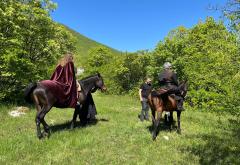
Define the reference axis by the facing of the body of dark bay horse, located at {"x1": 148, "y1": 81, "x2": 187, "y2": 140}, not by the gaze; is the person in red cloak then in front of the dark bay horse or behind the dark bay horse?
behind

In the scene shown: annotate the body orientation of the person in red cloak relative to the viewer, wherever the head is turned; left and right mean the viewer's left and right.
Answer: facing away from the viewer and to the right of the viewer

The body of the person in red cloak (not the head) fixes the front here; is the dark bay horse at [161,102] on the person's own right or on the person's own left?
on the person's own right
